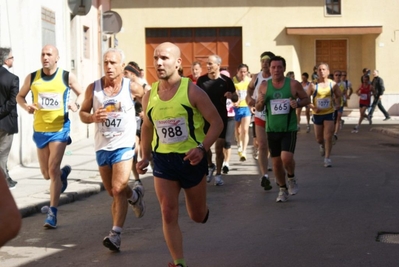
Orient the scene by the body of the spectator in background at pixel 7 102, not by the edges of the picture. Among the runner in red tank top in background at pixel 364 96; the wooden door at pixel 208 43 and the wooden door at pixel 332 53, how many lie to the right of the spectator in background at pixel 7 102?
0

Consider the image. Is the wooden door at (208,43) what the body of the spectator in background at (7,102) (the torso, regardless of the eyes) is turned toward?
no

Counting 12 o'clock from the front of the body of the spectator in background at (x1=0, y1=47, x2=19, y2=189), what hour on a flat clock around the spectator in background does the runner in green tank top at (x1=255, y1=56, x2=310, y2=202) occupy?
The runner in green tank top is roughly at 1 o'clock from the spectator in background.

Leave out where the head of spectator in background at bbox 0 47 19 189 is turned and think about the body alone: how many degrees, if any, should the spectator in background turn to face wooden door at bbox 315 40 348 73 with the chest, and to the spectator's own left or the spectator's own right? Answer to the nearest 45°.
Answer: approximately 45° to the spectator's own left

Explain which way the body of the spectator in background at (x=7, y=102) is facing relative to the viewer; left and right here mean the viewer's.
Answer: facing to the right of the viewer

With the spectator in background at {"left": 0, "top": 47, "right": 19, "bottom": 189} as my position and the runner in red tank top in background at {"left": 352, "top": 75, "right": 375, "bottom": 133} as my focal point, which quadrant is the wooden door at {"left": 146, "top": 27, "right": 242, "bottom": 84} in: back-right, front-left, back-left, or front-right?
front-left

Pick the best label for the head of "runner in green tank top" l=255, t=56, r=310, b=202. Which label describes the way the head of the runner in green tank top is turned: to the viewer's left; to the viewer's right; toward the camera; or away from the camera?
toward the camera

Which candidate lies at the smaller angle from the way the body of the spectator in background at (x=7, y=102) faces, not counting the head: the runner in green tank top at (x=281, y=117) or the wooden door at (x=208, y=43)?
the runner in green tank top
